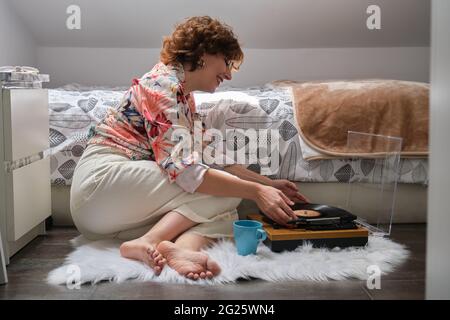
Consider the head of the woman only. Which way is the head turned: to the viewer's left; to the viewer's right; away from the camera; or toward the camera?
to the viewer's right

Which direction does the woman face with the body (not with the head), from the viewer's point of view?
to the viewer's right
